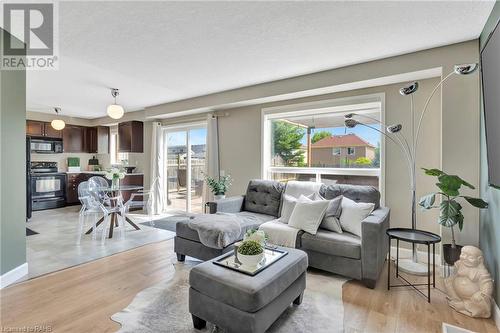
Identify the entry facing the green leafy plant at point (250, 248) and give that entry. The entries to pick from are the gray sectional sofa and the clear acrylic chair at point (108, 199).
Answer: the gray sectional sofa

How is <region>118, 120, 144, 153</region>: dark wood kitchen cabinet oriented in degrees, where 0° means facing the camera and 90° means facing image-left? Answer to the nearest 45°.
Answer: approximately 45°

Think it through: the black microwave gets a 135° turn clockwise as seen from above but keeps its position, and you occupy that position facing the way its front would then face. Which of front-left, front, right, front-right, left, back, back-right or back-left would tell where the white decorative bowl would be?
back-left

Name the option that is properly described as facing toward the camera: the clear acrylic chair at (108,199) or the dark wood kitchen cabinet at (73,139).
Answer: the dark wood kitchen cabinet

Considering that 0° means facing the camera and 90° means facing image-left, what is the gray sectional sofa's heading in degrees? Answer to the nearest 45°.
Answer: approximately 45°

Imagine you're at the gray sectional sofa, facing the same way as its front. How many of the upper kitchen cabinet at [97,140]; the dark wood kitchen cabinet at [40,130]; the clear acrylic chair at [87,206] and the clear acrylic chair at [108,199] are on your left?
0

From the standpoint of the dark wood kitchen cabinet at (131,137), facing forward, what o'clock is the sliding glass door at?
The sliding glass door is roughly at 9 o'clock from the dark wood kitchen cabinet.

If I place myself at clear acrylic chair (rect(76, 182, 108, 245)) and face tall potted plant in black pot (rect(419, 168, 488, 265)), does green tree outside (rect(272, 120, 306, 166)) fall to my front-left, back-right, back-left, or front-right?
front-left

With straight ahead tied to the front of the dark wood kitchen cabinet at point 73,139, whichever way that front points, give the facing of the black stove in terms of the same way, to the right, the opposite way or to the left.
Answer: the same way

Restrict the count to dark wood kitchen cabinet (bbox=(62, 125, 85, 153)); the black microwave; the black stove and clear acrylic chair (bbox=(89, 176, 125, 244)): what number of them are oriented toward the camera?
3

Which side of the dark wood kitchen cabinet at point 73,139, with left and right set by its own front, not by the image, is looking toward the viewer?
front

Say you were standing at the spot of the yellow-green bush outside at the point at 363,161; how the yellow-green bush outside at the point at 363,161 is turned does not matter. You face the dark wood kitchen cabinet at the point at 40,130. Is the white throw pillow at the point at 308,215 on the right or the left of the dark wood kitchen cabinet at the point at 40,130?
left

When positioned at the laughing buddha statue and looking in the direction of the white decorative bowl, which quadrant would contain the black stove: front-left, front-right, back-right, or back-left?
front-right

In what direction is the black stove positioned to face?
toward the camera

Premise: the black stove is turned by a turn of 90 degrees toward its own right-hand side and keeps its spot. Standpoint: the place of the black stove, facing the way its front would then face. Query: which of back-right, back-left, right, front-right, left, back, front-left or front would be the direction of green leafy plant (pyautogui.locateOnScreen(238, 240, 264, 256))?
left

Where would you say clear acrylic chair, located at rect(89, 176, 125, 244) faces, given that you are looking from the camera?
facing away from the viewer and to the right of the viewer

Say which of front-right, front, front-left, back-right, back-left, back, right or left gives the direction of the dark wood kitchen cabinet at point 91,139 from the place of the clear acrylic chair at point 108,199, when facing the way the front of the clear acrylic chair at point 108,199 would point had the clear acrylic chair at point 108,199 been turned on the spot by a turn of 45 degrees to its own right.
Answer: left

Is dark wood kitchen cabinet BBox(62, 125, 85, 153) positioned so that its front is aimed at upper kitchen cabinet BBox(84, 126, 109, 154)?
no

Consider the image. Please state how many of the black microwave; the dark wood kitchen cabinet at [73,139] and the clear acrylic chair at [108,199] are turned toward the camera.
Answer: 2

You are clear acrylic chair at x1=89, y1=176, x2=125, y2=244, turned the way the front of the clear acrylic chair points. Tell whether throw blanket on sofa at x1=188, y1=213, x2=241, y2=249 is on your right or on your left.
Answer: on your right

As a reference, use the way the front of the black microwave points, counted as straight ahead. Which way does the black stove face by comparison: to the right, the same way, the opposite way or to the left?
the same way
